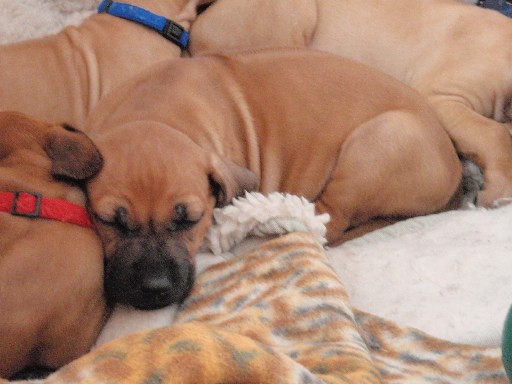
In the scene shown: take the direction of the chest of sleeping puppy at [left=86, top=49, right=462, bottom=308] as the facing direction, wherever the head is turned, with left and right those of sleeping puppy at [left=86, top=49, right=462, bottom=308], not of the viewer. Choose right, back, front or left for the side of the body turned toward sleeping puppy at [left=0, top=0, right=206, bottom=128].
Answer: right

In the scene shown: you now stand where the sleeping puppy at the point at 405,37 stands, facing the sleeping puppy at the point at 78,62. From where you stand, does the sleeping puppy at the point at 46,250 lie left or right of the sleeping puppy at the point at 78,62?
left

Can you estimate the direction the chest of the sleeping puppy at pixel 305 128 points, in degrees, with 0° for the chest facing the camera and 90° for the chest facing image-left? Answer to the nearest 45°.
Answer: approximately 45°

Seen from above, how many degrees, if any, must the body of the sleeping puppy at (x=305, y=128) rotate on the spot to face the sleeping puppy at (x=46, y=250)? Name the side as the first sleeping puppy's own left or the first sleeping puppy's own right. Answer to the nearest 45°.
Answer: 0° — it already faces it

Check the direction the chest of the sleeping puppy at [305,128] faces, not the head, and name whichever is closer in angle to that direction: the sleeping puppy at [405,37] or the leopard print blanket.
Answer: the leopard print blanket
